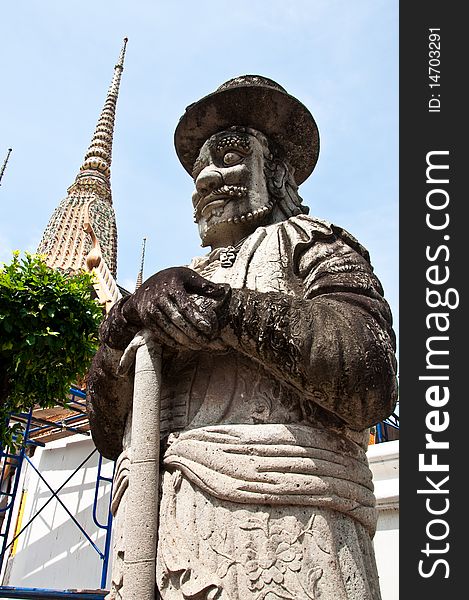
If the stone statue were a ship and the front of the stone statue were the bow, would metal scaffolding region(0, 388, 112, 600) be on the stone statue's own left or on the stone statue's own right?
on the stone statue's own right

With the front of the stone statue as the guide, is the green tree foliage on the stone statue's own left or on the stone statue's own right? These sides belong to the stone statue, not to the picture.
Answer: on the stone statue's own right

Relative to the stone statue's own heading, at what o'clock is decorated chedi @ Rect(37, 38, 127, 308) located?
The decorated chedi is roughly at 4 o'clock from the stone statue.

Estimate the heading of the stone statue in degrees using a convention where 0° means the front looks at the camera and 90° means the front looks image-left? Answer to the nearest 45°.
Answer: approximately 45°
